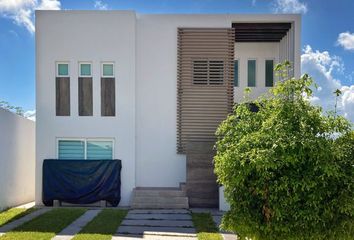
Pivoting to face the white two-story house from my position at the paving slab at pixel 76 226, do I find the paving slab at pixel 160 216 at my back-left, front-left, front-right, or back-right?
front-right

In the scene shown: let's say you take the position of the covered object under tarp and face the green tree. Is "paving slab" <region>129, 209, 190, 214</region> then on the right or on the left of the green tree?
left

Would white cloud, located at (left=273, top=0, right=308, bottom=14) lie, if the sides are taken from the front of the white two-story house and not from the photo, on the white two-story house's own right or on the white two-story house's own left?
on the white two-story house's own left

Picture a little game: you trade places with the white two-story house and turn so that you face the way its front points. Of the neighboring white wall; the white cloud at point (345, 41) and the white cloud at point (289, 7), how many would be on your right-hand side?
1

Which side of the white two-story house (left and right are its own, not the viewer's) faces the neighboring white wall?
right

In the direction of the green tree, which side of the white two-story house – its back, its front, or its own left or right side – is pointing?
front

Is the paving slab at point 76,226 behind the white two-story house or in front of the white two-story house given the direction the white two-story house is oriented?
in front

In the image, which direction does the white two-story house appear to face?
toward the camera
